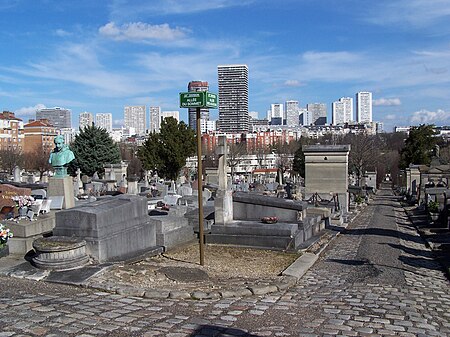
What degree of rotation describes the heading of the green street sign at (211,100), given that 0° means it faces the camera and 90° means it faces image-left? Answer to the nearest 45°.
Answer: approximately 315°

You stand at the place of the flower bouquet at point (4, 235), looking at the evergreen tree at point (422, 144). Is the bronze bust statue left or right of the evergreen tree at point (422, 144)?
left

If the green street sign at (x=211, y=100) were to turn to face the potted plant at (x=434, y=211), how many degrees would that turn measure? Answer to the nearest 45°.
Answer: approximately 90° to its left

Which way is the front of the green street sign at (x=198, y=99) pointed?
toward the camera

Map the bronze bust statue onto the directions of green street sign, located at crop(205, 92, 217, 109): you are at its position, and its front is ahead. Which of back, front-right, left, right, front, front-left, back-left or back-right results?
back

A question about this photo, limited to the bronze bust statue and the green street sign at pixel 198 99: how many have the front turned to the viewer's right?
0

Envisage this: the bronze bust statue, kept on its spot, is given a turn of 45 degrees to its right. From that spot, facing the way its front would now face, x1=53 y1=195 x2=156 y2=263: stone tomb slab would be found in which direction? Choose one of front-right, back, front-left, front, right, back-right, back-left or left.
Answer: left

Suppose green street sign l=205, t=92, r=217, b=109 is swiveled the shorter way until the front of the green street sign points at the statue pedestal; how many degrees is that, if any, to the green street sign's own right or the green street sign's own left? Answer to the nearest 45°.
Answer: approximately 180°

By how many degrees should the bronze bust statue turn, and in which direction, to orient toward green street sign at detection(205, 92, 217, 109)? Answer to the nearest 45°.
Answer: approximately 90° to its left

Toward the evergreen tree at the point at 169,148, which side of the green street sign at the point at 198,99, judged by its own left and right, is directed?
back
